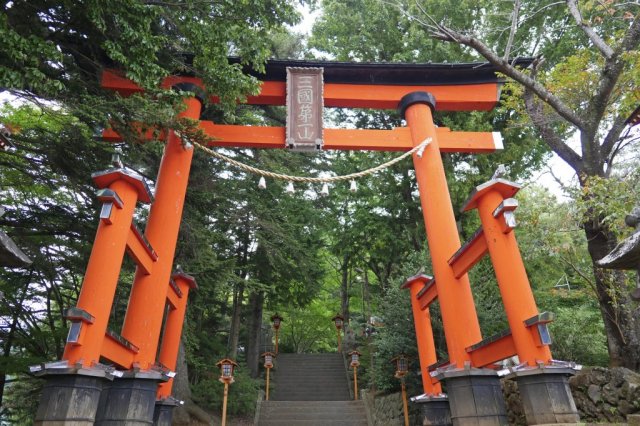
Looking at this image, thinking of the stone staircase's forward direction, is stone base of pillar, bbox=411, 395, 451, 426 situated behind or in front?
in front

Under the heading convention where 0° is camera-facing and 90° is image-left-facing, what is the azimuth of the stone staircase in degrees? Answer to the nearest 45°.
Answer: approximately 0°

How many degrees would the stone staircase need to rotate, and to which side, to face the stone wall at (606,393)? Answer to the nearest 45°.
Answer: approximately 45° to its left

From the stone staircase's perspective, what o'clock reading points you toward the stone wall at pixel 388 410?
The stone wall is roughly at 11 o'clock from the stone staircase.

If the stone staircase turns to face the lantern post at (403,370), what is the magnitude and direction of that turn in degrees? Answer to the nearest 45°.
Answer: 0° — it already faces it

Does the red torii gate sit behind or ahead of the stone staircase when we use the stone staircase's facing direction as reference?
ahead
